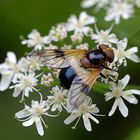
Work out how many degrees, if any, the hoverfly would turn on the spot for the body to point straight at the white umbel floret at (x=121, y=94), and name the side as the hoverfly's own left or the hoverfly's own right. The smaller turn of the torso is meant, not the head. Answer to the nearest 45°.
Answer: approximately 90° to the hoverfly's own right

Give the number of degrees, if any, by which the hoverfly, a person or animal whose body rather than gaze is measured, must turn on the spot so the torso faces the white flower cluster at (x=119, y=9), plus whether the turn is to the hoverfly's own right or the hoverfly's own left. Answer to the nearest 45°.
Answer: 0° — it already faces it

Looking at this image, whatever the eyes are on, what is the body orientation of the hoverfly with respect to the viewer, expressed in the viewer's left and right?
facing away from the viewer and to the right of the viewer
